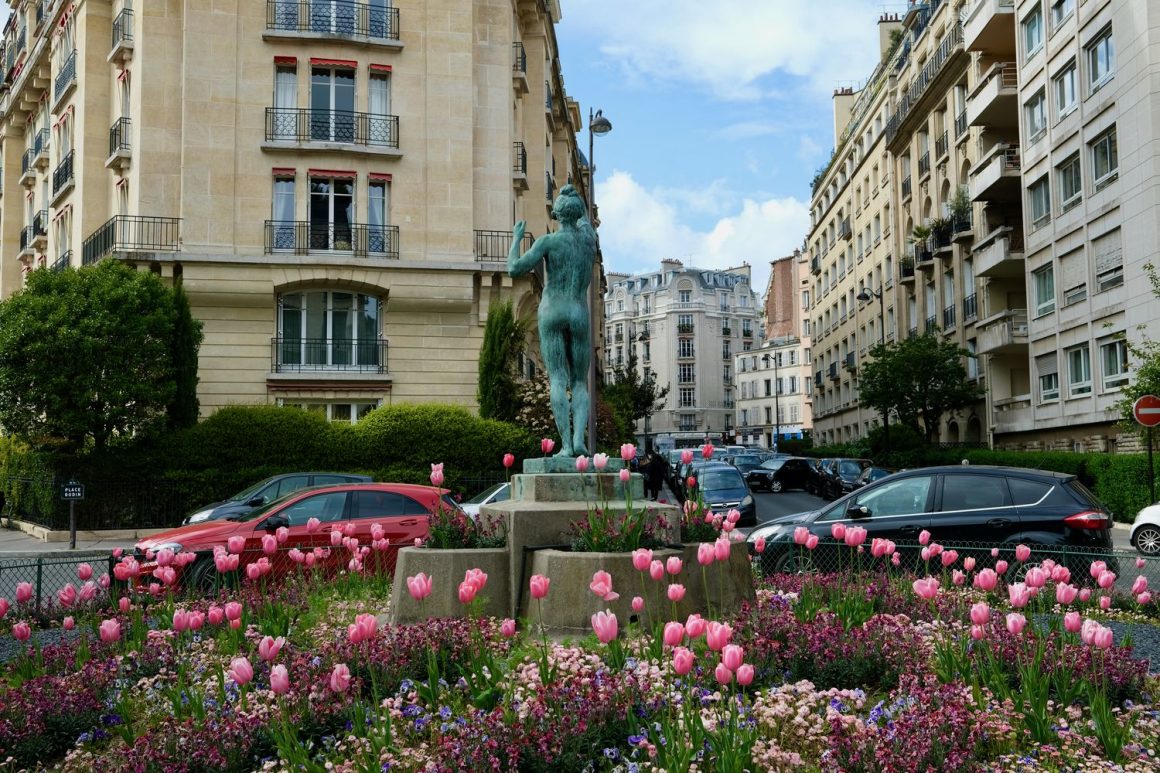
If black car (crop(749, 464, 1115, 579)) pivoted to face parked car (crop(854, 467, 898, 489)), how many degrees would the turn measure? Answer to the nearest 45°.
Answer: approximately 90° to its right

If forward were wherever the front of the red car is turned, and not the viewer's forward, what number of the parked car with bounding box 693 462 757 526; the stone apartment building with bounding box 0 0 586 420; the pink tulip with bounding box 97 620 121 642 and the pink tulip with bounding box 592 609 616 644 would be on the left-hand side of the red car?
2

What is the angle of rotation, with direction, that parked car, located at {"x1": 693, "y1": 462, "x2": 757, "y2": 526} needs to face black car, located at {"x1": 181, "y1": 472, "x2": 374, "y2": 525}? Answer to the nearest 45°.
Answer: approximately 45° to its right

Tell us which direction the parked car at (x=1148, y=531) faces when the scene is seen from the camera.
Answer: facing to the left of the viewer

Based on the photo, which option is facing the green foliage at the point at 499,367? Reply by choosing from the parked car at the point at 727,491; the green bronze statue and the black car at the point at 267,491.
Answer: the green bronze statue

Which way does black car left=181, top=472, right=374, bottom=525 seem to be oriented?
to the viewer's left

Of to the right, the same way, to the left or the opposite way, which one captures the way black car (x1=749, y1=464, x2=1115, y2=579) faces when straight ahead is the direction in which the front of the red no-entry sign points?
to the right

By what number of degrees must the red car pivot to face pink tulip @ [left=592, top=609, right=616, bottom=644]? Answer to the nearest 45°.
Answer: approximately 90° to its left

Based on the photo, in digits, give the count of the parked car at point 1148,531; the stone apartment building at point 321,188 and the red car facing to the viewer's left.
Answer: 2

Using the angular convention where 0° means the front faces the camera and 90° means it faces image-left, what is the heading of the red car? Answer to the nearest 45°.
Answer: approximately 90°

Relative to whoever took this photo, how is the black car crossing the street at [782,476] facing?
facing the viewer and to the left of the viewer

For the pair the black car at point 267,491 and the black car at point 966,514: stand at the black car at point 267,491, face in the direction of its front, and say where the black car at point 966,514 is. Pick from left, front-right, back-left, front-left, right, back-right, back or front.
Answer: back-left

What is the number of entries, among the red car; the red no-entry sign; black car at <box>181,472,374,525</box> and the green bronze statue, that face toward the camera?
1

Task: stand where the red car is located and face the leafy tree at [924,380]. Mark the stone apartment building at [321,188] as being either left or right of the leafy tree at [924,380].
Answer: left

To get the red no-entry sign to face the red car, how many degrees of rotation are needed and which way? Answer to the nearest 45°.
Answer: approximately 45° to its right

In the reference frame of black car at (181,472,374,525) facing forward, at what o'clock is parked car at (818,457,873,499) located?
The parked car is roughly at 5 o'clock from the black car.

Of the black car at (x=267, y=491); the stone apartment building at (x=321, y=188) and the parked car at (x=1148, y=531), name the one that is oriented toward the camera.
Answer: the stone apartment building

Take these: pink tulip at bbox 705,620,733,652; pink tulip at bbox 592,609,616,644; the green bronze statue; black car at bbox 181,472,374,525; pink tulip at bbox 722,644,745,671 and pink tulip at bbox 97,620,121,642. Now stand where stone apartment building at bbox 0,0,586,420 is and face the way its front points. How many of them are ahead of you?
6

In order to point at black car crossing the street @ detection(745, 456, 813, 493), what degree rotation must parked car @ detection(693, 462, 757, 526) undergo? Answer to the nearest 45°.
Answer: approximately 180°
